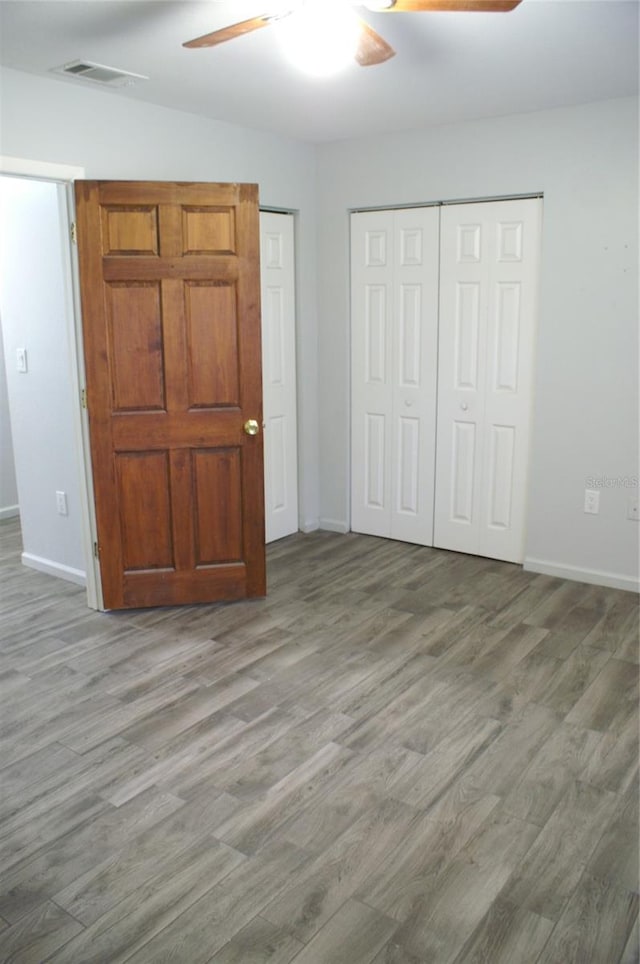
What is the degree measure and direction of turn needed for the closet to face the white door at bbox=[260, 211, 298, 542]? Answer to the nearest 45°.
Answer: approximately 45° to its right

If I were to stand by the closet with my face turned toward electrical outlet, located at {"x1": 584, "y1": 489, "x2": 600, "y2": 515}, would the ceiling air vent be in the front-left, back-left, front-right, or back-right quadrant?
back-right

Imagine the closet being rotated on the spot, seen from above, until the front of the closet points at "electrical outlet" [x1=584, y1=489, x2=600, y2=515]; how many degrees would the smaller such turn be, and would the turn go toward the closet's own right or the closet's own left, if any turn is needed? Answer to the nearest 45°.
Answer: approximately 90° to the closet's own left

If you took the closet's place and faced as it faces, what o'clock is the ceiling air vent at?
The ceiling air vent is roughly at 12 o'clock from the closet.

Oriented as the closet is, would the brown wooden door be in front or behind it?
in front

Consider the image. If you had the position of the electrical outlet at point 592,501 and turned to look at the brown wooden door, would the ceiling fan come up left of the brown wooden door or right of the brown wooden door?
left

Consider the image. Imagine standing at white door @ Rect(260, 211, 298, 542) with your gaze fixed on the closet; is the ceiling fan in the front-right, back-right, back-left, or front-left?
front-right

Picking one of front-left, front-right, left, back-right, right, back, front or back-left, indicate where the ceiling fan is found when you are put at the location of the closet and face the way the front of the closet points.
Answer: front-left

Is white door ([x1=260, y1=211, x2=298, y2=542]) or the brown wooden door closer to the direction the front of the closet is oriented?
the brown wooden door

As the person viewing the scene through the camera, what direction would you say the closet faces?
facing the viewer and to the left of the viewer
